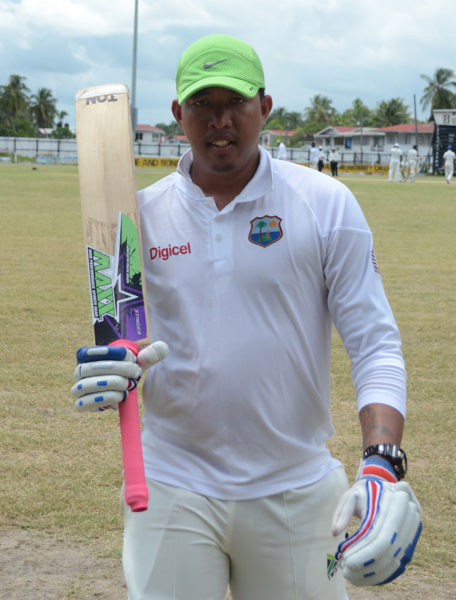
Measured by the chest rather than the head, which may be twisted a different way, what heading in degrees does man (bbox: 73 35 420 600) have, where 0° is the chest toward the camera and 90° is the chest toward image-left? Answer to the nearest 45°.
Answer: approximately 0°

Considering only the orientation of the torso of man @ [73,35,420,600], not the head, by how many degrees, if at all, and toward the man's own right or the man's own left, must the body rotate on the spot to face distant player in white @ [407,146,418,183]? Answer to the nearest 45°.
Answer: approximately 180°

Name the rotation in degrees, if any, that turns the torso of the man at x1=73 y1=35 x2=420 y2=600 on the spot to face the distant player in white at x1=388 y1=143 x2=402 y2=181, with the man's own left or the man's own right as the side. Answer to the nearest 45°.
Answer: approximately 180°
